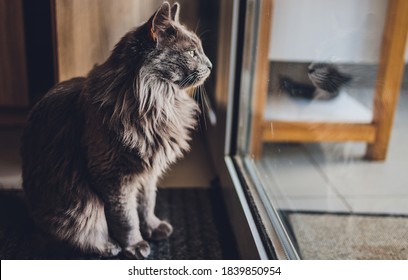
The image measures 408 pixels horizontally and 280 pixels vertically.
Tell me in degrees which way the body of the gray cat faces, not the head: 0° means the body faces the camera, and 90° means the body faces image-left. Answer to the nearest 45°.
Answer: approximately 270°
